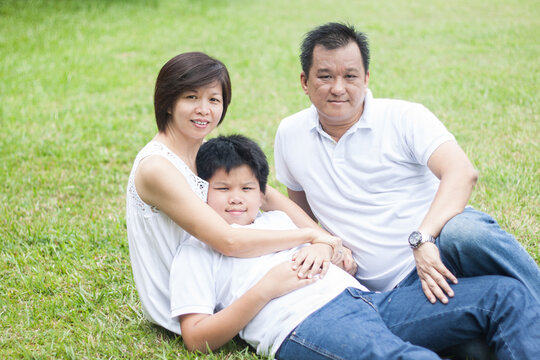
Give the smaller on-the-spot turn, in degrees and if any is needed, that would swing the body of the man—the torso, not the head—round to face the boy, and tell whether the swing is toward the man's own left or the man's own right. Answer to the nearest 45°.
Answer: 0° — they already face them

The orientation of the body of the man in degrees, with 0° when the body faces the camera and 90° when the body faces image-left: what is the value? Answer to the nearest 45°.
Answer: approximately 0°

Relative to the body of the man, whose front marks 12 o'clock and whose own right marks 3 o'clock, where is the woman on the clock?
The woman is roughly at 2 o'clock from the man.
